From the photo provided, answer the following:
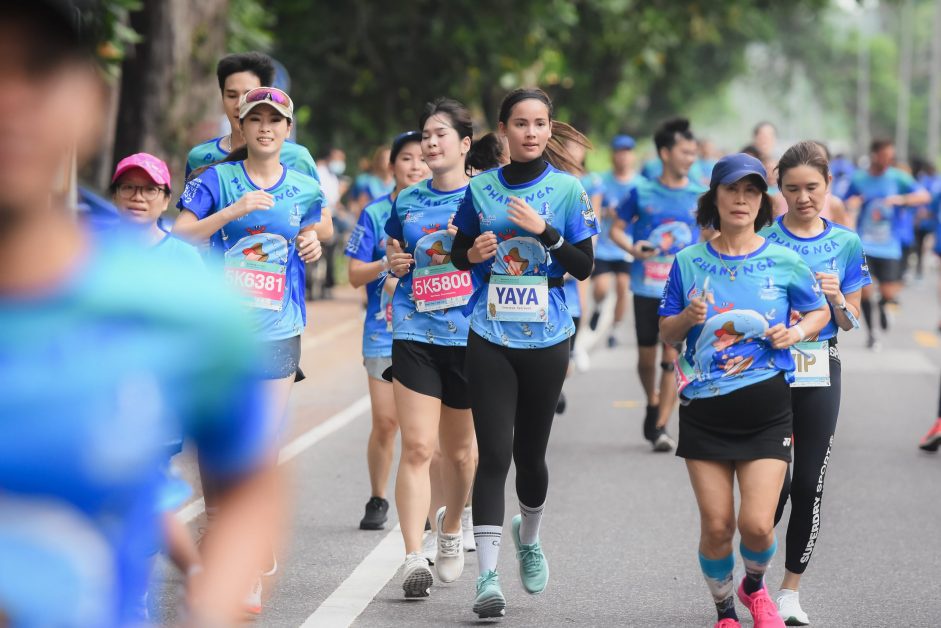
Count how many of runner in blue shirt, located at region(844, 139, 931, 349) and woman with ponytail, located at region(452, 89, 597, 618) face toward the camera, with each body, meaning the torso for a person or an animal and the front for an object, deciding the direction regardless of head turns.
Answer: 2

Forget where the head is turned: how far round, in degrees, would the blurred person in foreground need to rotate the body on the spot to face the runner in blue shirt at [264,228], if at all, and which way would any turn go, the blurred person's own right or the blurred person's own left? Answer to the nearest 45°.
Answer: approximately 180°

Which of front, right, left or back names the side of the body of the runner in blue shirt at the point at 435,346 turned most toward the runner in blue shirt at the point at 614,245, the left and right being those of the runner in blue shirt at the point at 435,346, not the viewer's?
back

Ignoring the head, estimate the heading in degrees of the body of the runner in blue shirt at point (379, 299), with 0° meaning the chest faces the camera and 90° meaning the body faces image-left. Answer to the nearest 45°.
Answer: approximately 0°

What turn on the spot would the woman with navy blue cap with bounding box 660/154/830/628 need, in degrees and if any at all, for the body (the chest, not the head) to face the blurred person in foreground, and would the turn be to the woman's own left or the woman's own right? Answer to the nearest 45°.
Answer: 0° — they already face them
